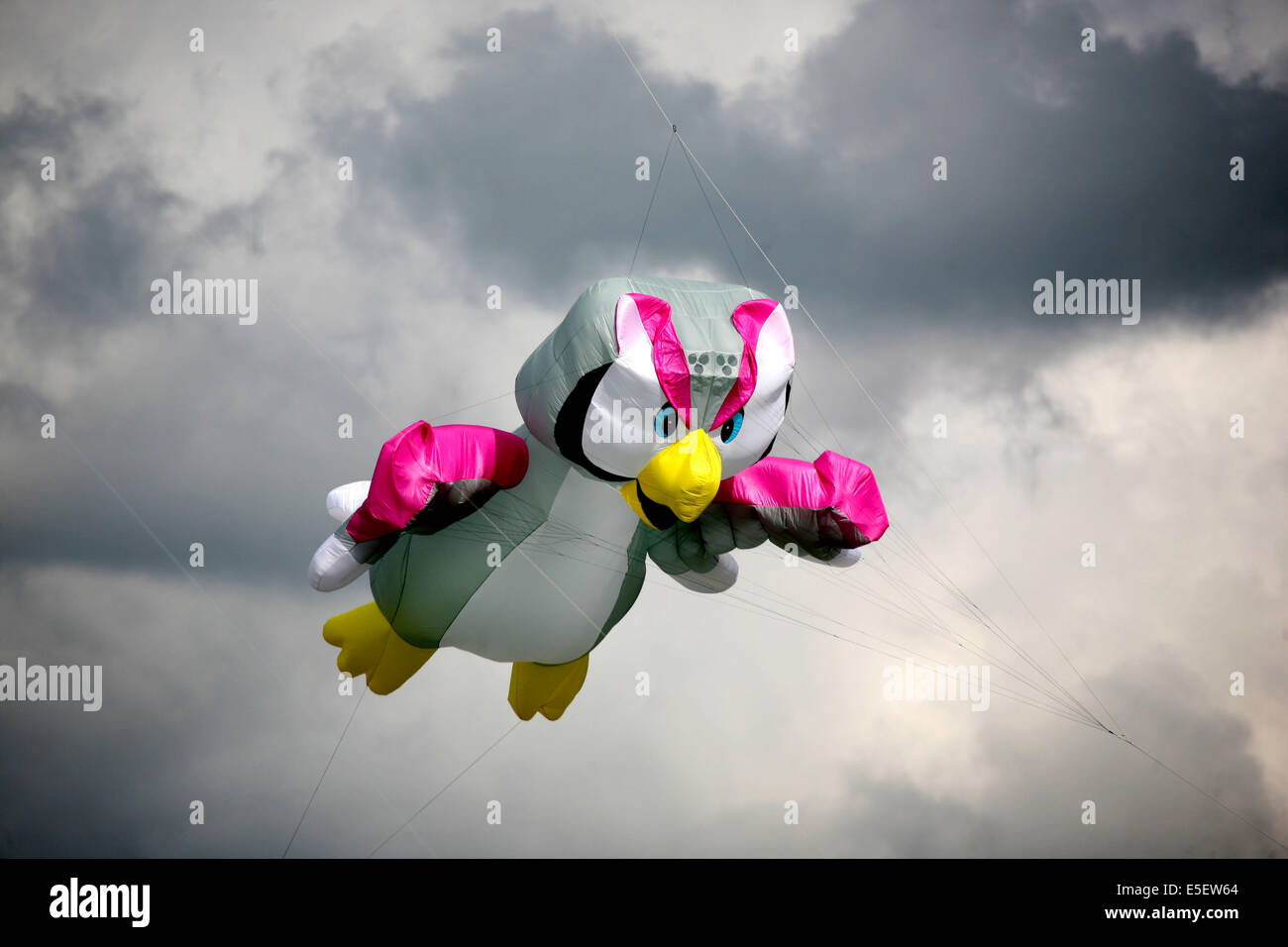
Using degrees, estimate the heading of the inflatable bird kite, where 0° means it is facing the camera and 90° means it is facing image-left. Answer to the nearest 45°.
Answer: approximately 315°
